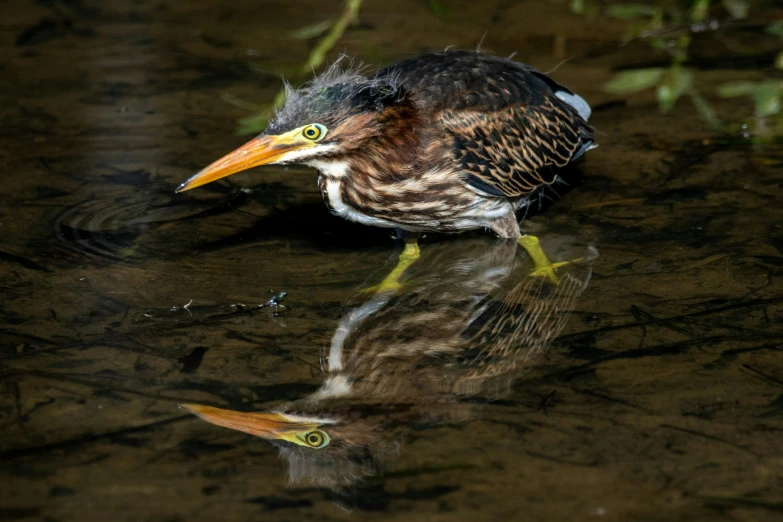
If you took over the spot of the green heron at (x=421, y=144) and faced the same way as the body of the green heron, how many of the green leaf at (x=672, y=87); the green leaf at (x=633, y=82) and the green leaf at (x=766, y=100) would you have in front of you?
0

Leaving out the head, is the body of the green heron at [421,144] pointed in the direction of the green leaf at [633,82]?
no

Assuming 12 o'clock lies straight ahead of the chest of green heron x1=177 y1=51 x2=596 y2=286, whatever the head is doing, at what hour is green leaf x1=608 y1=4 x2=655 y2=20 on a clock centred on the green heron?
The green leaf is roughly at 4 o'clock from the green heron.

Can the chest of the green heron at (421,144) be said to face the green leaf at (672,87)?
no

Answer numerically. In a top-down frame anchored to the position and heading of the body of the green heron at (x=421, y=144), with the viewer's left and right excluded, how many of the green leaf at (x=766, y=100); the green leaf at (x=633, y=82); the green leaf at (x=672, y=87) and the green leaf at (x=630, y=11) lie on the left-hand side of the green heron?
0

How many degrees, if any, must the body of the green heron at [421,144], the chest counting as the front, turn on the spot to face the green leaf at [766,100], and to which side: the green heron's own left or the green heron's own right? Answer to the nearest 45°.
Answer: approximately 135° to the green heron's own right

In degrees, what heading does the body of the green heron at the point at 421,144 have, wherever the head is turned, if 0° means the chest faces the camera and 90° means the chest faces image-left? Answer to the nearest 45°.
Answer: approximately 90°

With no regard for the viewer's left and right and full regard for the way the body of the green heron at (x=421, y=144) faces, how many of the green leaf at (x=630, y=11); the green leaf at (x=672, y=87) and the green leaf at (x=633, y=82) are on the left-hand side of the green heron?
0
